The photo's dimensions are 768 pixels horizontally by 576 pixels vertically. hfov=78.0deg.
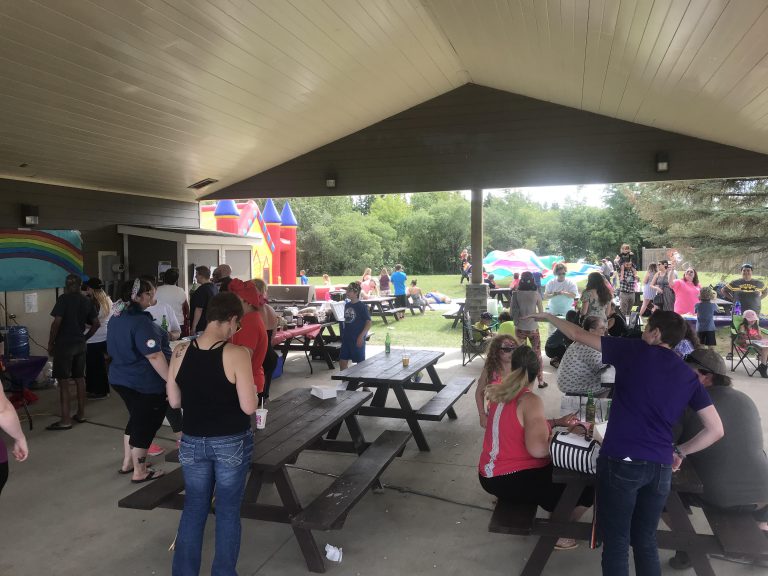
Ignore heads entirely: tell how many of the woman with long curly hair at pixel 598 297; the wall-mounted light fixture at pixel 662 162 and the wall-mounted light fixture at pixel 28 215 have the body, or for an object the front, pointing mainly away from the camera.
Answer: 1

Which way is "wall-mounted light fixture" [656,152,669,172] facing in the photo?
toward the camera

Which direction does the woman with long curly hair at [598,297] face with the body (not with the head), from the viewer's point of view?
away from the camera

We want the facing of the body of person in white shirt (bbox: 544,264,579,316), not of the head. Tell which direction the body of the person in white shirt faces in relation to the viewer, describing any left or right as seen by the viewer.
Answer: facing the viewer

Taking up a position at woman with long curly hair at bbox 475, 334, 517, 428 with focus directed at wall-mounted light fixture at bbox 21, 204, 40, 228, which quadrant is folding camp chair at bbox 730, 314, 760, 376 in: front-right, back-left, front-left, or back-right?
back-right

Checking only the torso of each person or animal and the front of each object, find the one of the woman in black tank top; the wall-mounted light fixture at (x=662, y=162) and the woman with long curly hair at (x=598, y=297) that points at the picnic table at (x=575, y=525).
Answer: the wall-mounted light fixture

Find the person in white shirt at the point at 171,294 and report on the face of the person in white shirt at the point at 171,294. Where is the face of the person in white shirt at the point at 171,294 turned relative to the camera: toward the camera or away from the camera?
away from the camera

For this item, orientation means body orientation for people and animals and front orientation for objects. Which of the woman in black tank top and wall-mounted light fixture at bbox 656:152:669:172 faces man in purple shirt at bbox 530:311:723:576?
the wall-mounted light fixture

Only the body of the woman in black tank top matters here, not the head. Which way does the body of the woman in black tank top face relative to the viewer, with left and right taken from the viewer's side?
facing away from the viewer

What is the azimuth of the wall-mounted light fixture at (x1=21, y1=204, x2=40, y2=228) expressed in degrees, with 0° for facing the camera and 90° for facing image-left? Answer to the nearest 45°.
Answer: approximately 315°

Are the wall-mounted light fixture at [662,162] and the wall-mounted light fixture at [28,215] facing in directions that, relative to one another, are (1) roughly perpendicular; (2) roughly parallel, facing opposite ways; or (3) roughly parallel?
roughly perpendicular

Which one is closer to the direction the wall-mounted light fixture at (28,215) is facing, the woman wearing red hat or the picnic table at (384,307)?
the woman wearing red hat

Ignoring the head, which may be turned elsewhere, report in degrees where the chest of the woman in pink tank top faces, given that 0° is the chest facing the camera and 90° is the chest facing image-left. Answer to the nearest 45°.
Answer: approximately 225°
